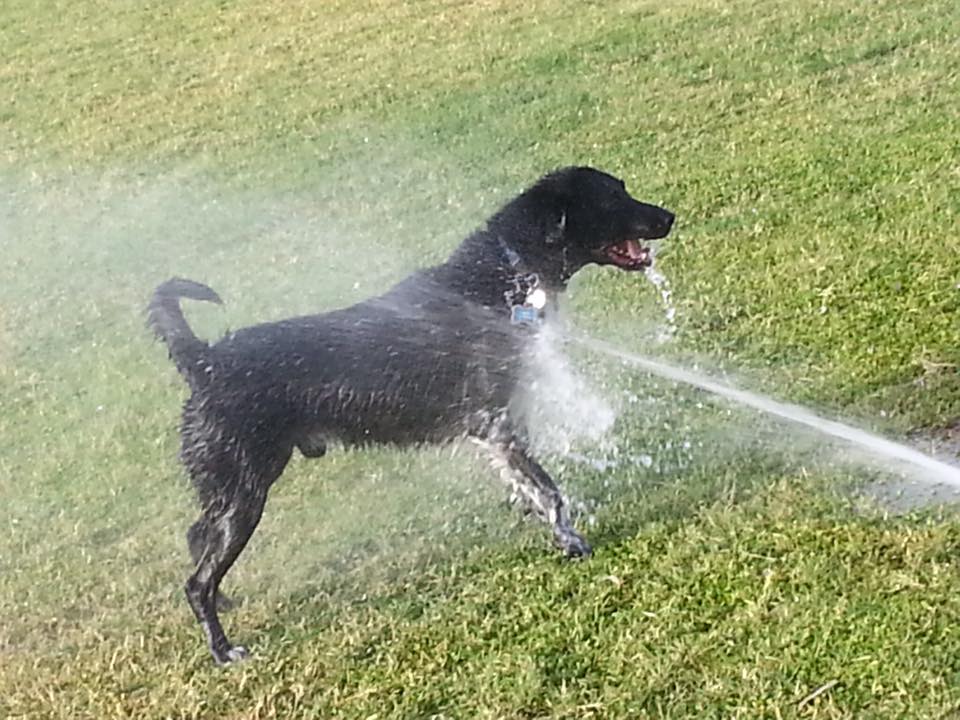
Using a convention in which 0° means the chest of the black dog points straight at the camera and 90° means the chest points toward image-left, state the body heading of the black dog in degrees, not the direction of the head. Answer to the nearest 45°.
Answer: approximately 270°
